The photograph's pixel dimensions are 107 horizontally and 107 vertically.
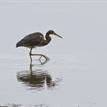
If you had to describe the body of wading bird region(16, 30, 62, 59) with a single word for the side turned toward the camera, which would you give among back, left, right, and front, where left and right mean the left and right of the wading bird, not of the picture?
right
